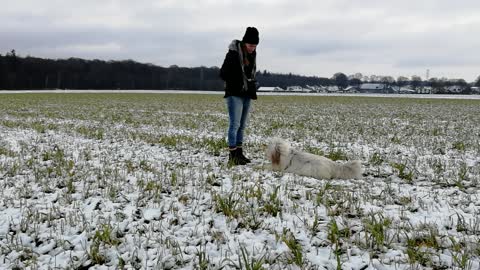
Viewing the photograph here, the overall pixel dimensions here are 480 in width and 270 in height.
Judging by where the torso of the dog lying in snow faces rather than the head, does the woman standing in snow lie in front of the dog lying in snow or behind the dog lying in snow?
in front

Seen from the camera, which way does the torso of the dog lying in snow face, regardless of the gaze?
to the viewer's left

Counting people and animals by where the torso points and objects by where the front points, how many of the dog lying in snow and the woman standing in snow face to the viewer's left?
1

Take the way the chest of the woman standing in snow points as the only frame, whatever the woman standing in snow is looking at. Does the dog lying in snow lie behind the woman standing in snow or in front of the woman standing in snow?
in front

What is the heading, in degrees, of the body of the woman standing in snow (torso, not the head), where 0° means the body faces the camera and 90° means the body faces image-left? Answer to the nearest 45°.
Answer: approximately 315°
